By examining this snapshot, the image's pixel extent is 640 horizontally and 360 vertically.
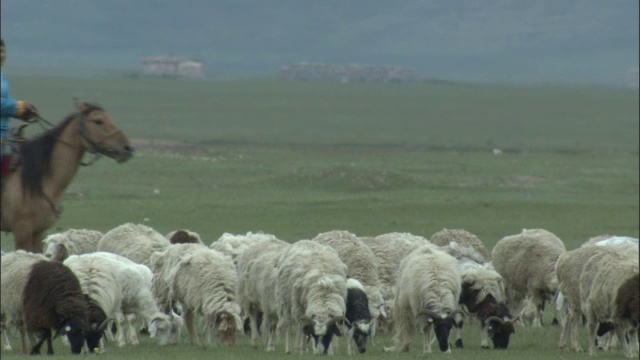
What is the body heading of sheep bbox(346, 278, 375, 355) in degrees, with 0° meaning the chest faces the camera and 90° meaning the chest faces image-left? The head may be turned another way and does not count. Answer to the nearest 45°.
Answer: approximately 0°

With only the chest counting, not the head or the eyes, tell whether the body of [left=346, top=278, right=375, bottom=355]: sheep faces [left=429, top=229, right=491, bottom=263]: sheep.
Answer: no

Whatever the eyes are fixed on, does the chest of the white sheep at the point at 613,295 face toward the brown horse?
no

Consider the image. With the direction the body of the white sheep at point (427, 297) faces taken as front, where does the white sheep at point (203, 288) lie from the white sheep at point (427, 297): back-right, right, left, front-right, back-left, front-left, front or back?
back-right

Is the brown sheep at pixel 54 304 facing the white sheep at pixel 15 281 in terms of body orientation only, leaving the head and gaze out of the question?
no

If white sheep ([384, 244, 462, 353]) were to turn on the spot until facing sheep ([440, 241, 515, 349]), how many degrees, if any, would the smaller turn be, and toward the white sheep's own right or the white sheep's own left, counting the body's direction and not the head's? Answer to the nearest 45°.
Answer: approximately 90° to the white sheep's own left

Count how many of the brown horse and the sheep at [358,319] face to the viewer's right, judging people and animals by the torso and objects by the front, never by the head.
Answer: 1

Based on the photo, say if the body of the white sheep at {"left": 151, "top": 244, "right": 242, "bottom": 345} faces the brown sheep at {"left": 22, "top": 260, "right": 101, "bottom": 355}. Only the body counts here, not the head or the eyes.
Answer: no

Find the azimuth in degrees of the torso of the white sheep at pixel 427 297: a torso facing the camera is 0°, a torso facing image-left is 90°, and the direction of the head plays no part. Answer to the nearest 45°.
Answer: approximately 315°

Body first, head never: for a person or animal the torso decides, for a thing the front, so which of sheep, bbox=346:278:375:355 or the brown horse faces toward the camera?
the sheep

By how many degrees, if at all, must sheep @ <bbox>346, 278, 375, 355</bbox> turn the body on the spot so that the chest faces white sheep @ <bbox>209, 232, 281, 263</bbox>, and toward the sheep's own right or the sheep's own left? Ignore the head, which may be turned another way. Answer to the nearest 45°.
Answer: approximately 135° to the sheep's own right

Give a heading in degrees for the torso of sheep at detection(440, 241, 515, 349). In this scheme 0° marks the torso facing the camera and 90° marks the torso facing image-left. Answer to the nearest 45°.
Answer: approximately 315°

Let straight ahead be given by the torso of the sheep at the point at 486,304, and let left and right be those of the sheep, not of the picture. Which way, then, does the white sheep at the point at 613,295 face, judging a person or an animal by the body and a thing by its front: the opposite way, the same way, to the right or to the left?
the same way

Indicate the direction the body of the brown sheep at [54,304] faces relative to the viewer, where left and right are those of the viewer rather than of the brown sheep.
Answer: facing the viewer and to the right of the viewer

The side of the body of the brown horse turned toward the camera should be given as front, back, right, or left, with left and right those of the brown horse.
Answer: right
